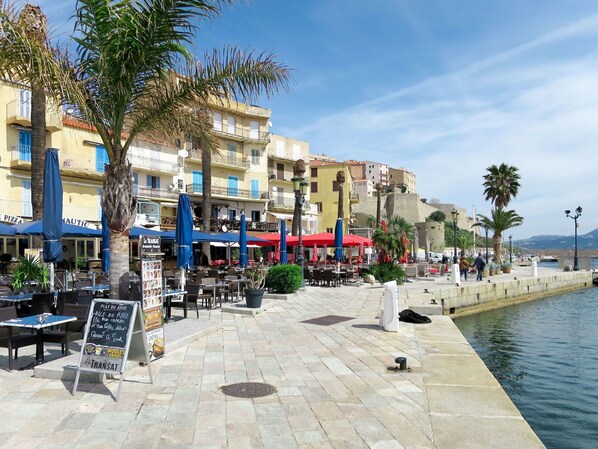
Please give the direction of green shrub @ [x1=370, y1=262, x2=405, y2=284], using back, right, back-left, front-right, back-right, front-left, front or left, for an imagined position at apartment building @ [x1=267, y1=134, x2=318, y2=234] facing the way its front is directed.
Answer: front-right

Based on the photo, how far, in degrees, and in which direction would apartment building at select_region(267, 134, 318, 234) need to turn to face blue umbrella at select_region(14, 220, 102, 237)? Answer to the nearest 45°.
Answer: approximately 45° to its right

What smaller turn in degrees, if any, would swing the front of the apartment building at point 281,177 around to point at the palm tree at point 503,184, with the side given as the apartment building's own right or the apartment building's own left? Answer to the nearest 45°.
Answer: approximately 45° to the apartment building's own left

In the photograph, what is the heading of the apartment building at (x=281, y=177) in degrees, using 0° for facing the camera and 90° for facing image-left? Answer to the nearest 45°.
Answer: approximately 315°

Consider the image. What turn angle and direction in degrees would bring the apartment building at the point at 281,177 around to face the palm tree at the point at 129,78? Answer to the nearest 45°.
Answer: approximately 45° to its right

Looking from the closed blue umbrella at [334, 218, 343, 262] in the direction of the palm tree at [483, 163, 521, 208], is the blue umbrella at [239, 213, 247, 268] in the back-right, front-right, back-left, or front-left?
back-left

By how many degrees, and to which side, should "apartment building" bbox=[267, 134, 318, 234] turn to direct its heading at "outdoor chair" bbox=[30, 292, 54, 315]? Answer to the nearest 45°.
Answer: approximately 45° to its right

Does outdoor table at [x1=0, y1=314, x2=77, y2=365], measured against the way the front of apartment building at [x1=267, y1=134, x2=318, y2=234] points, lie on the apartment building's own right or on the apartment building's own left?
on the apartment building's own right
